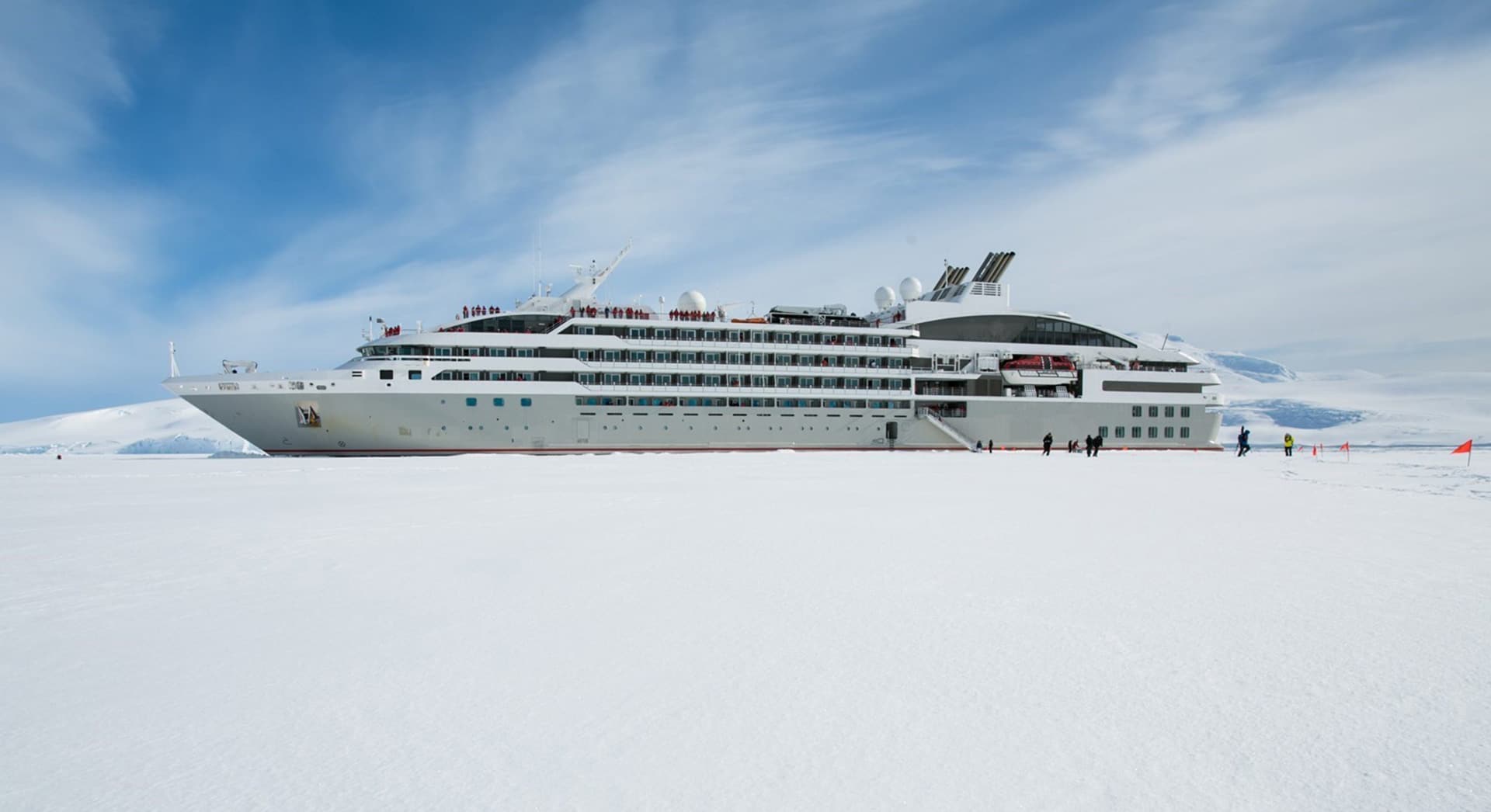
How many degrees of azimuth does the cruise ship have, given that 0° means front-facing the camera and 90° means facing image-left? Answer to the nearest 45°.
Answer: approximately 90°
